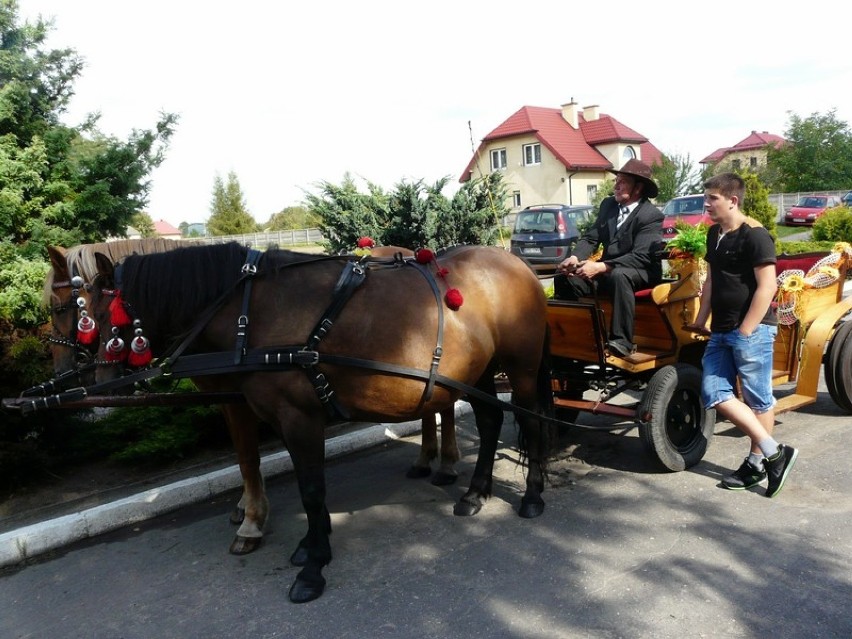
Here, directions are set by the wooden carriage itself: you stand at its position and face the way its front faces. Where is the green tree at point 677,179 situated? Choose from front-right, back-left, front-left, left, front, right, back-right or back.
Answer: back-right

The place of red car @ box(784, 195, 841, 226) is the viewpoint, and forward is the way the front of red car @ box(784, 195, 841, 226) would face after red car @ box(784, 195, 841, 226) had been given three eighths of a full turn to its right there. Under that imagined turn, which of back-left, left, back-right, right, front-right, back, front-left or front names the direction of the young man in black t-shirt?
back

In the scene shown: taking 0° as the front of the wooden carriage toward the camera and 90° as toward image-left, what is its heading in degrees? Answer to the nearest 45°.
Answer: approximately 45°

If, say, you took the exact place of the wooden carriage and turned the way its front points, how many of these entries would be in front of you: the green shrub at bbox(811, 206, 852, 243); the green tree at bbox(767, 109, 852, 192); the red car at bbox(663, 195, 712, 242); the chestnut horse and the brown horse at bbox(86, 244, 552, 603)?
2

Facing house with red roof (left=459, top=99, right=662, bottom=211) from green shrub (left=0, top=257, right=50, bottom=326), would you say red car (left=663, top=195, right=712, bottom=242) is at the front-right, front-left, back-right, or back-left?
front-right

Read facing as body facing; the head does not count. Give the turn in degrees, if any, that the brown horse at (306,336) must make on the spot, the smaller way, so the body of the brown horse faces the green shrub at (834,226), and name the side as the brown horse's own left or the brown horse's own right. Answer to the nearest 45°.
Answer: approximately 180°

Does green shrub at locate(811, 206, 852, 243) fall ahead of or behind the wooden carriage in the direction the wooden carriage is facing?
behind

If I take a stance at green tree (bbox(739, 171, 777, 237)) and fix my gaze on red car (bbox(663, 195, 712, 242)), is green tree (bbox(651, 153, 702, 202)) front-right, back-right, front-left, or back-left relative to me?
front-right

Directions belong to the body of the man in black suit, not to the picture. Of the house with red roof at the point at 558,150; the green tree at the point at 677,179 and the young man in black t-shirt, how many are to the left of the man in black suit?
1

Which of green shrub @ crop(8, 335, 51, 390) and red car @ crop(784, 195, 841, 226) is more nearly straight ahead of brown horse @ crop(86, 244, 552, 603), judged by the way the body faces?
the green shrub

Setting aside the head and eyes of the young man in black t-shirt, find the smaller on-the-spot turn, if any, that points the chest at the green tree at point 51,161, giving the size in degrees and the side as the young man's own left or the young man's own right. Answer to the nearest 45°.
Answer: approximately 45° to the young man's own right

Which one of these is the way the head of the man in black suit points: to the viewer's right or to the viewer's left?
to the viewer's left

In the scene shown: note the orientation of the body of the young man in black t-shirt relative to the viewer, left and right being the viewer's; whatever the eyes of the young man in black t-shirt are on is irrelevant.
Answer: facing the viewer and to the left of the viewer

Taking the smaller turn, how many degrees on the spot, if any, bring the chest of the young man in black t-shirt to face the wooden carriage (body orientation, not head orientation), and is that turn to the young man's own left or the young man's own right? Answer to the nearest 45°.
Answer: approximately 90° to the young man's own right

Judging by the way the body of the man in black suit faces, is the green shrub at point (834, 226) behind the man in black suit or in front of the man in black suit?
behind

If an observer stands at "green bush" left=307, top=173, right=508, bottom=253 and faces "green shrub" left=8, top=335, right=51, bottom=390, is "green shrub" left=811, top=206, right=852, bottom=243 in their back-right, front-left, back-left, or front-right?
back-left

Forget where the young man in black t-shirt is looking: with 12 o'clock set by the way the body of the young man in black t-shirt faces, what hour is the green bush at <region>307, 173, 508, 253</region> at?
The green bush is roughly at 3 o'clock from the young man in black t-shirt.
